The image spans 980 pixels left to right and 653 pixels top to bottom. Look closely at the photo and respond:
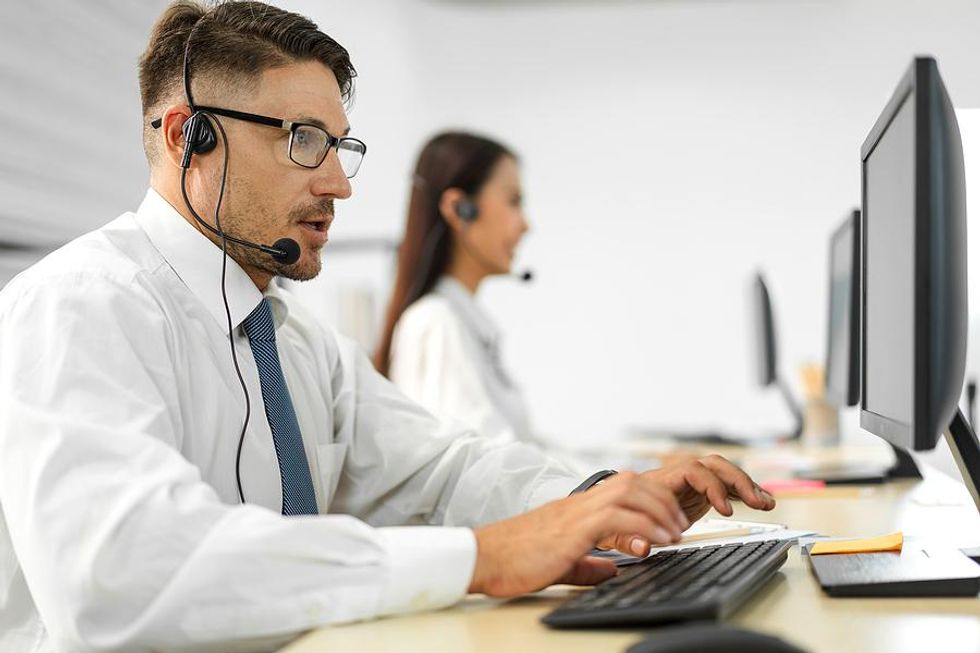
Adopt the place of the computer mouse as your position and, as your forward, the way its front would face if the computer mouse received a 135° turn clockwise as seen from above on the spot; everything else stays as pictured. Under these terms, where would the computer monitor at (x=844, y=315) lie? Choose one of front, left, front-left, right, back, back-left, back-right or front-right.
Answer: back-right

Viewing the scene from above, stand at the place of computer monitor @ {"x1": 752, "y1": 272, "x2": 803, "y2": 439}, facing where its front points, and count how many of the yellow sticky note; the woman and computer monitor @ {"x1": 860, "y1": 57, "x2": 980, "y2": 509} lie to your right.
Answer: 0

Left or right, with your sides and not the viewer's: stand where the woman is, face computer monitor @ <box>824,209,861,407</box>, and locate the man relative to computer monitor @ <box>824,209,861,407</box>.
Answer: right

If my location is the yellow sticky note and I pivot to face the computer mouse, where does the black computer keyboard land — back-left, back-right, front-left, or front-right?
front-right

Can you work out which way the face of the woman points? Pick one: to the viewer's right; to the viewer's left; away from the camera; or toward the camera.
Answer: to the viewer's right

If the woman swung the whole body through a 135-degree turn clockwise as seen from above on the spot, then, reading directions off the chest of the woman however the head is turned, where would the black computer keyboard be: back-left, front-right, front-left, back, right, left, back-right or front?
front-left

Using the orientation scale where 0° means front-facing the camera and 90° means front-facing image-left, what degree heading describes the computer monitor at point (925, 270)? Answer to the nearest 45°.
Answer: approximately 90°

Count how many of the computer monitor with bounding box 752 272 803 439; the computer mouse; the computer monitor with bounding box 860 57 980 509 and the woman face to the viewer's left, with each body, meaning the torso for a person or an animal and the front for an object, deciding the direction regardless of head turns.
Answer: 2

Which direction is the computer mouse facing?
to the viewer's right

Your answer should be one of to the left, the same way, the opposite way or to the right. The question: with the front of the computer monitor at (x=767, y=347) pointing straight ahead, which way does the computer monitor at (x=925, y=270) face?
the same way

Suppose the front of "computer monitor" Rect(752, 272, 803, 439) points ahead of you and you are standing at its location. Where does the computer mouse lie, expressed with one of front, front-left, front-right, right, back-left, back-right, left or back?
left

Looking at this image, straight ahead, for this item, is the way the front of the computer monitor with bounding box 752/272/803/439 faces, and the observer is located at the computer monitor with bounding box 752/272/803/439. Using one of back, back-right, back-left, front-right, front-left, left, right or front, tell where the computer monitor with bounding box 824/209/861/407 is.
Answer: left

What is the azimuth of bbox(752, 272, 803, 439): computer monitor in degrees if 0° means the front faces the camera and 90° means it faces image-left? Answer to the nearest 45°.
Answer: approximately 90°

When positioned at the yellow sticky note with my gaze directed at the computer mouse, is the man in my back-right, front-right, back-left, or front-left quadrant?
front-right

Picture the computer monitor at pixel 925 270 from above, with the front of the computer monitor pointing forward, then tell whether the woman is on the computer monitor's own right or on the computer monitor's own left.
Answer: on the computer monitor's own right

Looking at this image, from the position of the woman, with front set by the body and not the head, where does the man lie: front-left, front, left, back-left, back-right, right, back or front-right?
right

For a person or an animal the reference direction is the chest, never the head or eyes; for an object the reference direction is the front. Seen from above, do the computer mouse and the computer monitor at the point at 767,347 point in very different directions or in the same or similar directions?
very different directions

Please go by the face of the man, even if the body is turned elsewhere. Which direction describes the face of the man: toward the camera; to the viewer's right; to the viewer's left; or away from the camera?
to the viewer's right

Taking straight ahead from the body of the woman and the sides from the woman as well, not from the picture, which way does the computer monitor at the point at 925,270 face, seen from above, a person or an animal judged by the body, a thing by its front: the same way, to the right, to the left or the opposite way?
the opposite way

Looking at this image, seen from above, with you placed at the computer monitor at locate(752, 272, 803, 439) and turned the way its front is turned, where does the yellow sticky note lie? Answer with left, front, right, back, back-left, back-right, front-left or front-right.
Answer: left
